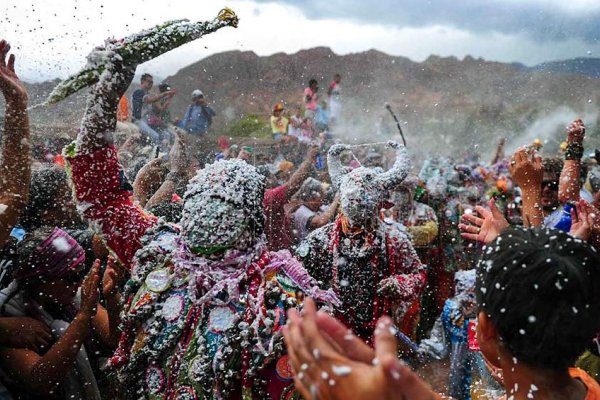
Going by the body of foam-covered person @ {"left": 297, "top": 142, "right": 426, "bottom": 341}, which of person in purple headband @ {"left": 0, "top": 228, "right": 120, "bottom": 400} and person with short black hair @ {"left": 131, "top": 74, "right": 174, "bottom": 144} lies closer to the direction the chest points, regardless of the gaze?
the person in purple headband

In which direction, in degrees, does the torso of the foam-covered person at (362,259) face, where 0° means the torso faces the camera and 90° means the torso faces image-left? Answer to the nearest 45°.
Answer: approximately 0°

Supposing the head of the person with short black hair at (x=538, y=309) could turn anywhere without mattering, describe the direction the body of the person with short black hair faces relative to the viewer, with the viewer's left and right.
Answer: facing away from the viewer and to the left of the viewer

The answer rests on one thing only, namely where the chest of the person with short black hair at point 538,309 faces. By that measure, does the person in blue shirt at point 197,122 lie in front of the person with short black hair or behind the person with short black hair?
in front

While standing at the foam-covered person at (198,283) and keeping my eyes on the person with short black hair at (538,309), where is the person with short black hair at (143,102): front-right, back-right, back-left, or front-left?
back-left

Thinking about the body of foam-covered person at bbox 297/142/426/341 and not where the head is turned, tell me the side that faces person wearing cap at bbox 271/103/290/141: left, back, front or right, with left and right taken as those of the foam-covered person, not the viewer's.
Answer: back

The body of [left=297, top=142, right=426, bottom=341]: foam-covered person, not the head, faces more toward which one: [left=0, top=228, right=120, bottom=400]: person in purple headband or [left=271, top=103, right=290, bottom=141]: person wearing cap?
the person in purple headband

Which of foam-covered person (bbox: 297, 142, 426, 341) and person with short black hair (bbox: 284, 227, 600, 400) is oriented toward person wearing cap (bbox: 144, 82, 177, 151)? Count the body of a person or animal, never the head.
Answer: the person with short black hair

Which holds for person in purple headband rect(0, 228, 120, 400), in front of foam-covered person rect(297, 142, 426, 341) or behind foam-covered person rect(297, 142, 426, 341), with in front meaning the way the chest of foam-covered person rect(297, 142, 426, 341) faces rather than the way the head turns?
in front

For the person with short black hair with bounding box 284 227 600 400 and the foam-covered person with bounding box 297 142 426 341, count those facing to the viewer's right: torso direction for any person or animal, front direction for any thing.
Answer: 0
